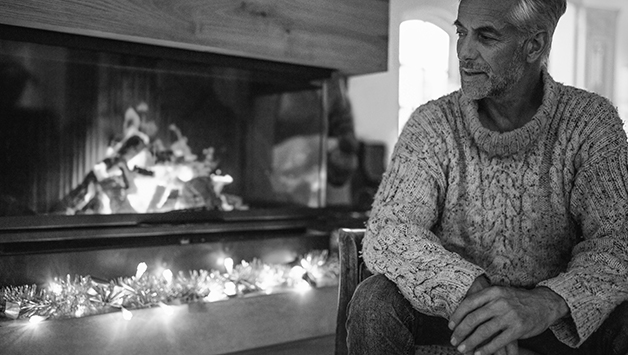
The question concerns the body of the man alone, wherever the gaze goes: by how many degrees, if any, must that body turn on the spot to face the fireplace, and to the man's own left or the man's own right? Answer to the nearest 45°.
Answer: approximately 135° to the man's own right

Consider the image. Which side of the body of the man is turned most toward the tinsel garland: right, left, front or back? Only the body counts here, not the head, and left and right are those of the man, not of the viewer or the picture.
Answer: right

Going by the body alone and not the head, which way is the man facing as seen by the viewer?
toward the camera

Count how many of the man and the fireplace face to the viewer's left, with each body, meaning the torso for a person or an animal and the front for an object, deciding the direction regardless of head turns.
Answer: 0

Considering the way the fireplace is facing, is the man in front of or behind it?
in front

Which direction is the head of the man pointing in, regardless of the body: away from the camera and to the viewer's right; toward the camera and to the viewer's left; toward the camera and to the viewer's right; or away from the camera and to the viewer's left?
toward the camera and to the viewer's left

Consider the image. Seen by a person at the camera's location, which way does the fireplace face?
facing the viewer and to the right of the viewer
